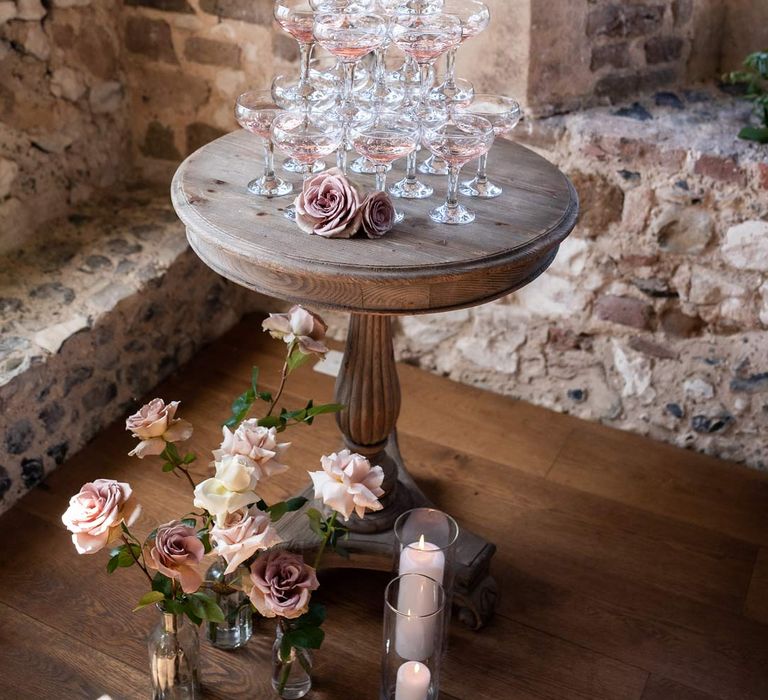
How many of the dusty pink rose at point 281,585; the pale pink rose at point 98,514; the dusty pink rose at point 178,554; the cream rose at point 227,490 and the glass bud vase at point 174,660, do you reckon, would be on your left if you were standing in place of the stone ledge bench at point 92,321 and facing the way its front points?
0

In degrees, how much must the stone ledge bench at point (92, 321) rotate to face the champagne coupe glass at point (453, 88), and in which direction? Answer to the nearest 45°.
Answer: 0° — it already faces it

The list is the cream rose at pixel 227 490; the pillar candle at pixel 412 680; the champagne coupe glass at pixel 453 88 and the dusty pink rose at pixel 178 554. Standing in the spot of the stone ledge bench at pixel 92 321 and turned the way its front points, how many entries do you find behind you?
0

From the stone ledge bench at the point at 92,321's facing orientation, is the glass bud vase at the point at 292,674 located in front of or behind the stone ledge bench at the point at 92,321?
in front

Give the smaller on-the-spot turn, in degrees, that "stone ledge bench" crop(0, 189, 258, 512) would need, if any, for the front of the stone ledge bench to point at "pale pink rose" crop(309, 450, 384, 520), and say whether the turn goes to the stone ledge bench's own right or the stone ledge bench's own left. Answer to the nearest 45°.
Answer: approximately 45° to the stone ledge bench's own right

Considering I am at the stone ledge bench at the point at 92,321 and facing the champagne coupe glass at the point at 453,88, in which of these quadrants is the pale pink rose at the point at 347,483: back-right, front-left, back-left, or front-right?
front-right

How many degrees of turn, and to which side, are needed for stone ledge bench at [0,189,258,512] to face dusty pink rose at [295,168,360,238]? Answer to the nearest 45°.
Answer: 0° — it already faces it

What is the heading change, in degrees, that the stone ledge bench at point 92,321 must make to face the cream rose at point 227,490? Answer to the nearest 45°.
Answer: approximately 45° to its right

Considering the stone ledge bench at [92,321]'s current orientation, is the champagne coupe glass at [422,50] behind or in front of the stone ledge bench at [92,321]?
in front

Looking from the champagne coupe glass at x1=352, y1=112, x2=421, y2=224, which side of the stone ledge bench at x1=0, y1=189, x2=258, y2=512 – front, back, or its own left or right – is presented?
front

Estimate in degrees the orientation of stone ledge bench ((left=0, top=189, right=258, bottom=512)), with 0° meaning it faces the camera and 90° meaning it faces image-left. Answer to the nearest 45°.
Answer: approximately 315°

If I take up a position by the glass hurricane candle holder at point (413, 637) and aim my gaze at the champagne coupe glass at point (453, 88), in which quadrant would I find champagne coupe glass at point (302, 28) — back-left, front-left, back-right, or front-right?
front-left

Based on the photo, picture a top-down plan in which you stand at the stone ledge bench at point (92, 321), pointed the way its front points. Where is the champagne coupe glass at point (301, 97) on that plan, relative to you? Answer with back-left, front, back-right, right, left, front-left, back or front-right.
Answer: front

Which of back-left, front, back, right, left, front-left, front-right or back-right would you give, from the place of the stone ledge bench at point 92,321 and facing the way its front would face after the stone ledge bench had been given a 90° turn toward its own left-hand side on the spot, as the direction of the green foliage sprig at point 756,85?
front-right

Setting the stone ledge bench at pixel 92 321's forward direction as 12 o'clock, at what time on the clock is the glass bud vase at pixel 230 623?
The glass bud vase is roughly at 1 o'clock from the stone ledge bench.

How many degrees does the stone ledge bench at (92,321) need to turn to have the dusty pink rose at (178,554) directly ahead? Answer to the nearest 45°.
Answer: approximately 45° to its right

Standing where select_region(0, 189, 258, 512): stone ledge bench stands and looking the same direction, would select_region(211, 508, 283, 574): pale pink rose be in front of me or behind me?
in front

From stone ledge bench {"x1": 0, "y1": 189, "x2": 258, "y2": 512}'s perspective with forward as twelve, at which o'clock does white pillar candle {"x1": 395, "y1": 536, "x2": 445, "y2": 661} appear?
The white pillar candle is roughly at 1 o'clock from the stone ledge bench.
